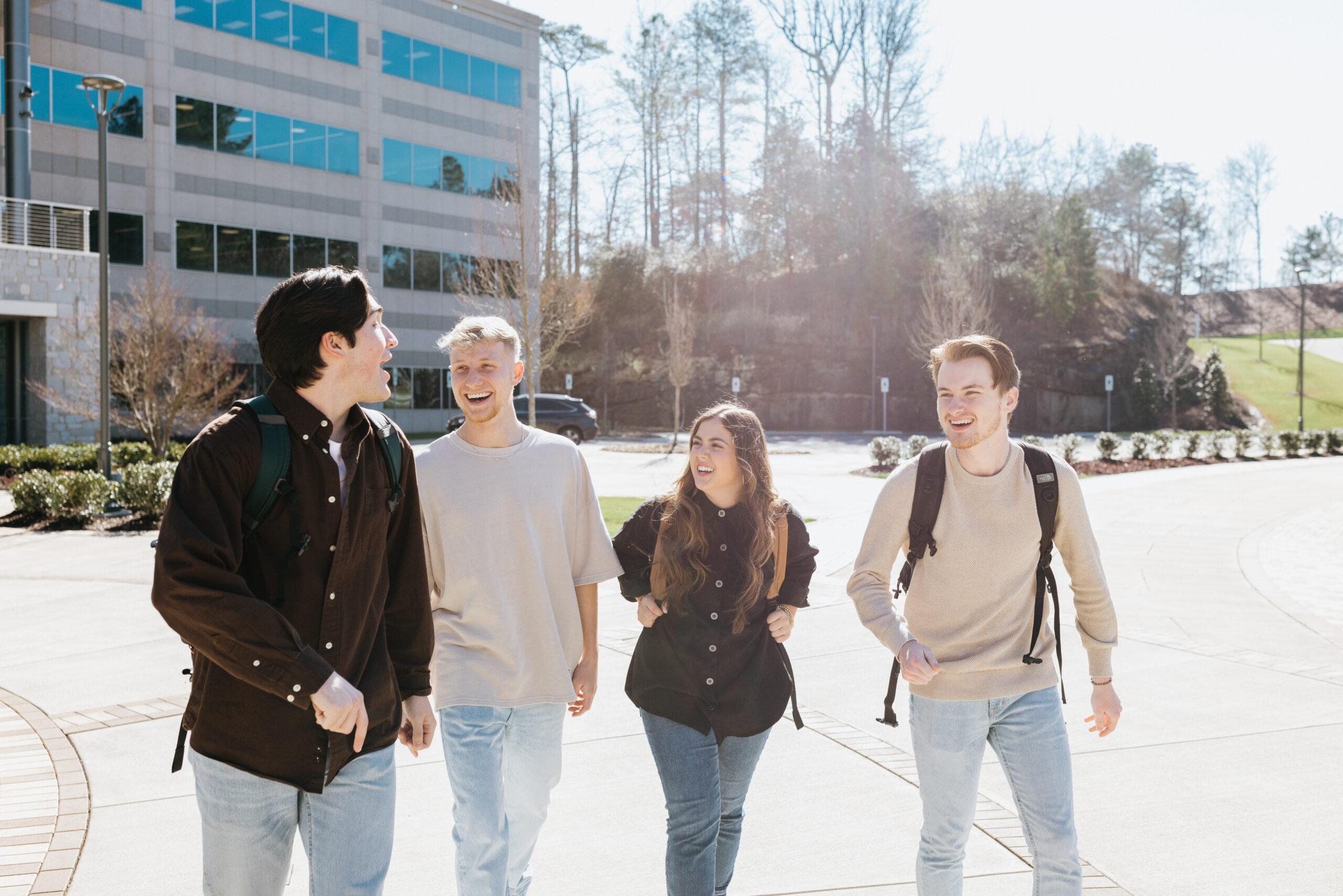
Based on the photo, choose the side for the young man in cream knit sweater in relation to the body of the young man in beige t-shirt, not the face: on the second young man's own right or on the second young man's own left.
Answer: on the second young man's own left

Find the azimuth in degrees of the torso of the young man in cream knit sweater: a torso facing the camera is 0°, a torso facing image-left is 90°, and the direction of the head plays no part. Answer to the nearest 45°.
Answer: approximately 0°

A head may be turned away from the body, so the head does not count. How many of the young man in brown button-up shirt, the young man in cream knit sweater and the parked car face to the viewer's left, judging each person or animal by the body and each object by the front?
1

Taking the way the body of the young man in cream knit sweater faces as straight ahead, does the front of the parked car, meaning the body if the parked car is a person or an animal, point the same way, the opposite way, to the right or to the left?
to the right

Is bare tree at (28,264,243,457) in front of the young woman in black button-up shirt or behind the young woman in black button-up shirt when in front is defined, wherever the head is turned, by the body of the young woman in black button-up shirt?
behind

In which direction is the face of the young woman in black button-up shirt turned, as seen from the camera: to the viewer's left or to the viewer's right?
to the viewer's left

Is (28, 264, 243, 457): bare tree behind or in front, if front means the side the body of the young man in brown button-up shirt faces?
behind

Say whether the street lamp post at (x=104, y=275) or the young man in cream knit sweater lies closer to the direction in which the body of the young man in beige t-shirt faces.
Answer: the young man in cream knit sweater

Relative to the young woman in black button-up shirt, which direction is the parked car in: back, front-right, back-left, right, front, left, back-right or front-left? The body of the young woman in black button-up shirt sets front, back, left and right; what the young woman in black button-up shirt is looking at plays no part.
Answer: back

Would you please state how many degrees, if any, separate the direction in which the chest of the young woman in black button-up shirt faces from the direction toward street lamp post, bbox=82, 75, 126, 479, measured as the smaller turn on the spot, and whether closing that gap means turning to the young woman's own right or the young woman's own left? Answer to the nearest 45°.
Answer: approximately 135° to the young woman's own right

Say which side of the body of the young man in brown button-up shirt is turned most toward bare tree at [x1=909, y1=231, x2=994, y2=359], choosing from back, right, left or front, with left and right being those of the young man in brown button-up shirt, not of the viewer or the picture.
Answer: left

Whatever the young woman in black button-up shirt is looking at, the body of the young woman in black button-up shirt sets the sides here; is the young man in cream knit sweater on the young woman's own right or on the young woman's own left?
on the young woman's own left
